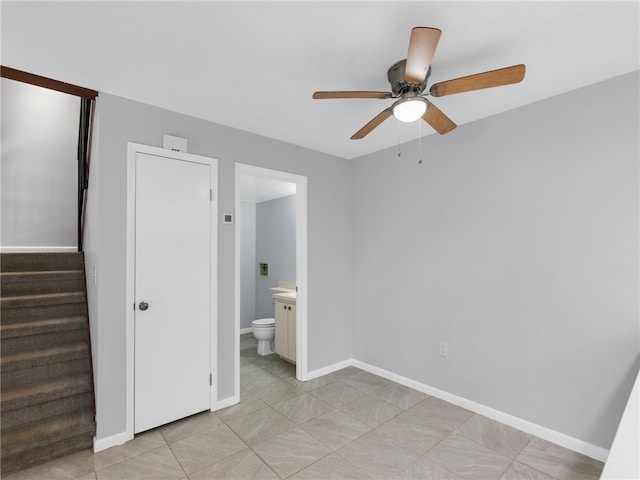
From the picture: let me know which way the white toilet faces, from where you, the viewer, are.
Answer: facing the viewer and to the left of the viewer

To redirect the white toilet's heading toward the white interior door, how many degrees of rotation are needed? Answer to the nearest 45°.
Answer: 0° — it already faces it

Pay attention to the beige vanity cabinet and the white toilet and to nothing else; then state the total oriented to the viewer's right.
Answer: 0

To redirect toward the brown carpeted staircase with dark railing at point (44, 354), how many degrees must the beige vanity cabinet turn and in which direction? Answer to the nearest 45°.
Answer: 0° — it already faces it

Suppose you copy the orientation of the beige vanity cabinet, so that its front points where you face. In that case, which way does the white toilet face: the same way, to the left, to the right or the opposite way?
the same way

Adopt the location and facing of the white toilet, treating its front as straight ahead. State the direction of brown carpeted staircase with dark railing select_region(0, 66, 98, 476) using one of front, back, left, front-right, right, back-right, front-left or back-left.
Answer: front
